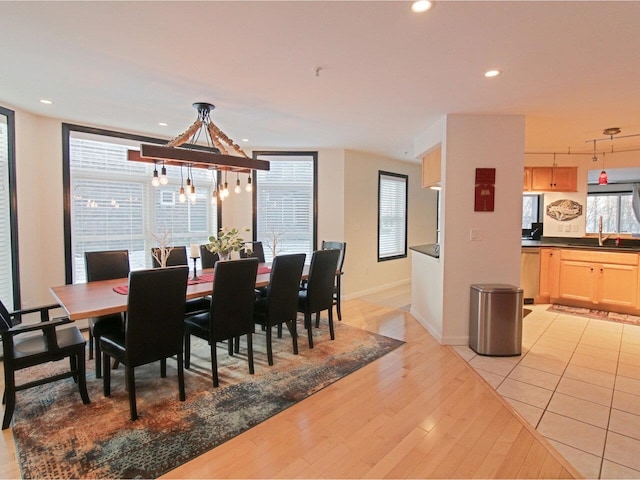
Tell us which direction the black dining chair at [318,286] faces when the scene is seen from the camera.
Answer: facing away from the viewer and to the left of the viewer

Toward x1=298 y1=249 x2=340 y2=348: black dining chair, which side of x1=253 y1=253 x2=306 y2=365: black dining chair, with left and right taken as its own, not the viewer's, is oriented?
right

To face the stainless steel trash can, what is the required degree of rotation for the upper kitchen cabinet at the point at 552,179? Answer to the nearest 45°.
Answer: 0° — it already faces it

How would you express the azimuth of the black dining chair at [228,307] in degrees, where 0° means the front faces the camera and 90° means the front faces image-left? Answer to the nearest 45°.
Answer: approximately 135°

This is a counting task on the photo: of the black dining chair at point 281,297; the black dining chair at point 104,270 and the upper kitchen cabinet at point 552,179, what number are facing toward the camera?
2

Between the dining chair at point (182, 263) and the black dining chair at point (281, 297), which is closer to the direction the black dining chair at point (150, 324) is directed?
the dining chair

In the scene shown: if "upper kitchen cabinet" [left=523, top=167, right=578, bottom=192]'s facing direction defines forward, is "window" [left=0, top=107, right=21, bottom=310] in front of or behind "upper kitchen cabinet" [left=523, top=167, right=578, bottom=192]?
in front

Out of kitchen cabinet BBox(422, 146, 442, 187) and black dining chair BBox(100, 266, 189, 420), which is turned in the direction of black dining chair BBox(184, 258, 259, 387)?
the kitchen cabinet

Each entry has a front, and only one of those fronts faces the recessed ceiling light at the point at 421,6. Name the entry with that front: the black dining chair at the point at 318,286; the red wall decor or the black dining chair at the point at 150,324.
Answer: the red wall decor

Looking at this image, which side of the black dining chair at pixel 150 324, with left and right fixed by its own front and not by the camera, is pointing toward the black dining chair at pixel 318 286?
right

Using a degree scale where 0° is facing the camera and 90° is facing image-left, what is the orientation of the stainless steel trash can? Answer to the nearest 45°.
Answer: approximately 0°

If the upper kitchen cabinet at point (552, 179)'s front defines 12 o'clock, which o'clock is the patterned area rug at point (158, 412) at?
The patterned area rug is roughly at 1 o'clock from the upper kitchen cabinet.

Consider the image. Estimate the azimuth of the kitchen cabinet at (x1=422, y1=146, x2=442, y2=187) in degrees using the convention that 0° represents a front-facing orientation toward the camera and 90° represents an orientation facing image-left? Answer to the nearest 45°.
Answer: approximately 45°

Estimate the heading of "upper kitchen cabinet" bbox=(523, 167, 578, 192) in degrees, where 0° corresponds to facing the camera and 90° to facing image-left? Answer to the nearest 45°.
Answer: approximately 0°
